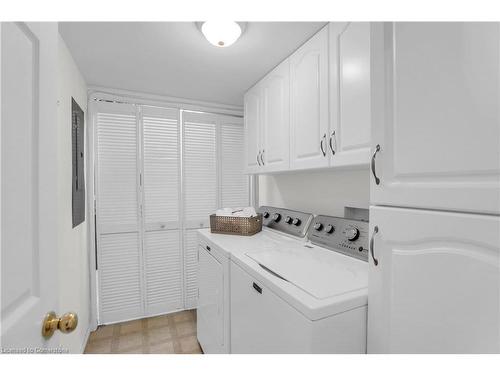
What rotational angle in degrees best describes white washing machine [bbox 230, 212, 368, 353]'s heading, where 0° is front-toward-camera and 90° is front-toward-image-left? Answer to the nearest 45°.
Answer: approximately 45°

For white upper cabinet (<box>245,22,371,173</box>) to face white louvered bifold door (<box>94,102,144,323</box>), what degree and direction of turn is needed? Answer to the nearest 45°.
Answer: approximately 45° to its right

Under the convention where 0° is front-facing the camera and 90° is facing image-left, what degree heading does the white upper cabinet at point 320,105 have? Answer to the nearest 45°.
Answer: approximately 45°

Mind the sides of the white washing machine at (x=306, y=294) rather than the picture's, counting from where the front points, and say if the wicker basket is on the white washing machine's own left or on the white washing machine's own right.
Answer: on the white washing machine's own right

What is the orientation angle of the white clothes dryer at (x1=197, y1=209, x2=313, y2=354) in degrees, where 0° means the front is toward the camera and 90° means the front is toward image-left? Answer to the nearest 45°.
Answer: approximately 45°

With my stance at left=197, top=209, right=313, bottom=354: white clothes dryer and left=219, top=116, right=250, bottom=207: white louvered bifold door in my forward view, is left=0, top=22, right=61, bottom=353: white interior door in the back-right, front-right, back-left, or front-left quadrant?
back-left

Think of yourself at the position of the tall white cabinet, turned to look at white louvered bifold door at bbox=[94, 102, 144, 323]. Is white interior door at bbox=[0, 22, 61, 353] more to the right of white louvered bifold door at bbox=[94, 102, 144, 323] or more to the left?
left

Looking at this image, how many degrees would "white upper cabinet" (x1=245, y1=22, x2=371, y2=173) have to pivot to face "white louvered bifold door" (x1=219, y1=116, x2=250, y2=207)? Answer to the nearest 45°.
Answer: approximately 90° to its right
